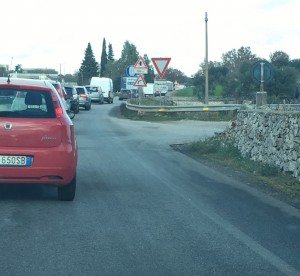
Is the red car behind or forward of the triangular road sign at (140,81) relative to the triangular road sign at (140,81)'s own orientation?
forward

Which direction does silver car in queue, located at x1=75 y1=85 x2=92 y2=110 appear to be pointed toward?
away from the camera

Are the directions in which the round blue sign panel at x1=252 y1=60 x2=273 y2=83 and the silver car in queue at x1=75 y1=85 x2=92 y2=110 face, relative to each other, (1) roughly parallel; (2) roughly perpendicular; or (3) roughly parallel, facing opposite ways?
roughly parallel, facing opposite ways

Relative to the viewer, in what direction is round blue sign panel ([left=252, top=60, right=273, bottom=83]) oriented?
toward the camera

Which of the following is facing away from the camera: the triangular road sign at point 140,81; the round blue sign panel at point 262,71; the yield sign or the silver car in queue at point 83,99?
the silver car in queue

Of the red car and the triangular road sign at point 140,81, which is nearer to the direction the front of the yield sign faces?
the red car

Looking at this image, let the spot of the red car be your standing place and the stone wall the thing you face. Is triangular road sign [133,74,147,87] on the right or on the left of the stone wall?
left

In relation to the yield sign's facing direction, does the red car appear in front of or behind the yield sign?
in front

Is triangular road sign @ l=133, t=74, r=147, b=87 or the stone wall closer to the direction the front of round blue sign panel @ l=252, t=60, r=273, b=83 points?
the stone wall

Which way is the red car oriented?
away from the camera

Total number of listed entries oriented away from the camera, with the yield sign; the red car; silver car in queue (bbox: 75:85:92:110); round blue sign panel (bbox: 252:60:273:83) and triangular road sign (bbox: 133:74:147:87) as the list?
2

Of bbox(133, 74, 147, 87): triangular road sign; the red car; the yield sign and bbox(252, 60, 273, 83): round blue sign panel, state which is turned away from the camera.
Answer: the red car

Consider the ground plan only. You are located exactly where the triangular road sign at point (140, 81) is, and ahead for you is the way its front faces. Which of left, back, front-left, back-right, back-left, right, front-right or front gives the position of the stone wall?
front

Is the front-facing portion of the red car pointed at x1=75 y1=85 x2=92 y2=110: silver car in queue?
yes

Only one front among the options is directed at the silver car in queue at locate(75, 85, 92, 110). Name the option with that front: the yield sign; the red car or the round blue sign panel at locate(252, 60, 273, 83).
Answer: the red car

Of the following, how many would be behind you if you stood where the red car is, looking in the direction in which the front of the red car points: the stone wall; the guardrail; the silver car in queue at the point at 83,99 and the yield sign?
0

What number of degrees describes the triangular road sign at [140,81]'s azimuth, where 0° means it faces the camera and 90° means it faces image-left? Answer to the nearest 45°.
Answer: approximately 0°

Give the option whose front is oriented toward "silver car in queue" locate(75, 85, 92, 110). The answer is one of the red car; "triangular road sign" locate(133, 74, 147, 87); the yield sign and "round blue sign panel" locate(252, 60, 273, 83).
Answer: the red car
